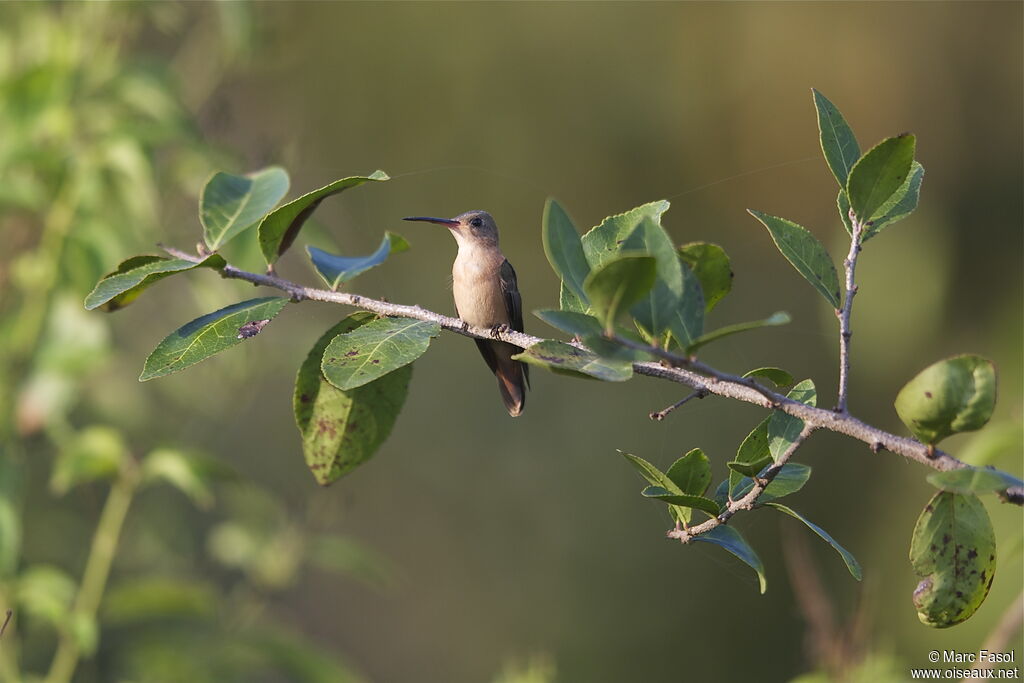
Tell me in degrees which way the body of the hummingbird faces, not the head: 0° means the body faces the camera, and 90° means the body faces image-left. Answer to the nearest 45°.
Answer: approximately 45°

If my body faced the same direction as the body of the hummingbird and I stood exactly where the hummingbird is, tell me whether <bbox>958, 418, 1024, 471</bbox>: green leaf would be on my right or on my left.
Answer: on my left

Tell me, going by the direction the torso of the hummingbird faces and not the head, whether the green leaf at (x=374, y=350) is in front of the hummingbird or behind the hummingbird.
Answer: in front
